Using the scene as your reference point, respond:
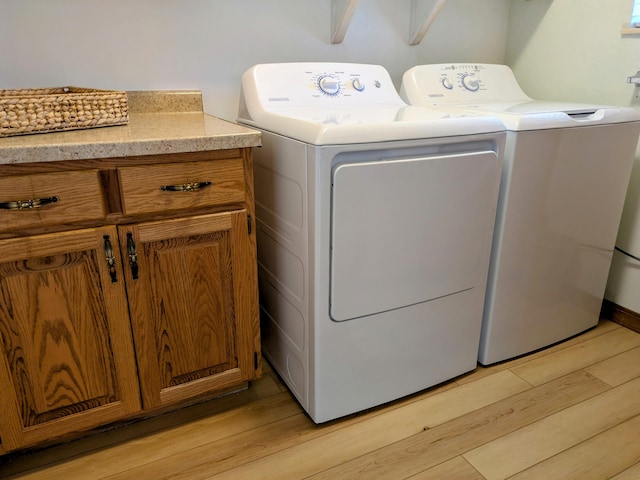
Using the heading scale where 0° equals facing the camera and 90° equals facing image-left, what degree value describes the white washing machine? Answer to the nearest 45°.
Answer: approximately 315°

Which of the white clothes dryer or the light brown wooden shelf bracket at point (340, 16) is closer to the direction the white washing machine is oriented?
the white clothes dryer

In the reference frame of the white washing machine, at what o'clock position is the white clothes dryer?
The white clothes dryer is roughly at 3 o'clock from the white washing machine.

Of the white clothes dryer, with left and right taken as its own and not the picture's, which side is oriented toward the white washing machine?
left

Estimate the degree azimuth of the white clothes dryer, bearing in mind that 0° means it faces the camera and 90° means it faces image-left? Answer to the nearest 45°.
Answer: approximately 315°

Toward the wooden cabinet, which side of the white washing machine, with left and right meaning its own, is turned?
right
